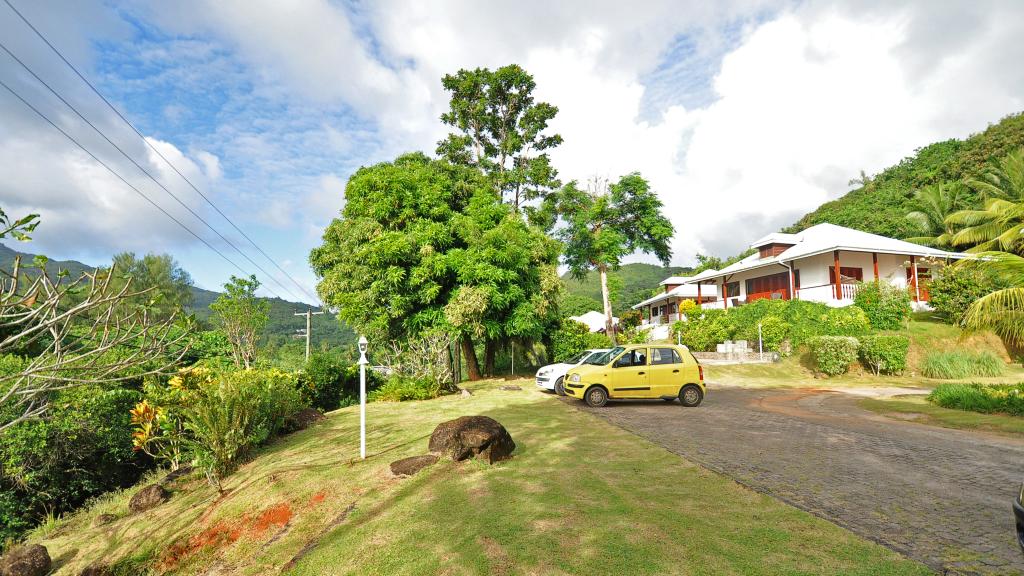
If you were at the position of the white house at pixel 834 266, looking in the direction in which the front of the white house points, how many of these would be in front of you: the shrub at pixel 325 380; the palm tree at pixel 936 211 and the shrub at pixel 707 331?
2

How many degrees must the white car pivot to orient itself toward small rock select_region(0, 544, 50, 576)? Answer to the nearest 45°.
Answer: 0° — it already faces it

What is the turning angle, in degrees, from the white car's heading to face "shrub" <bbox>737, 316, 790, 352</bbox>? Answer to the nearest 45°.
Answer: approximately 180°

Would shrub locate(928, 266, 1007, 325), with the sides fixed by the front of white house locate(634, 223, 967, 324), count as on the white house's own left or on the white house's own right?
on the white house's own left

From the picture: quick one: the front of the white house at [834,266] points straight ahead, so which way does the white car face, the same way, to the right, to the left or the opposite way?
the same way

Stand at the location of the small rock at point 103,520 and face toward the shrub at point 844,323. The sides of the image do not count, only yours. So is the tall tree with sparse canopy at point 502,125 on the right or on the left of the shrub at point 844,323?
left

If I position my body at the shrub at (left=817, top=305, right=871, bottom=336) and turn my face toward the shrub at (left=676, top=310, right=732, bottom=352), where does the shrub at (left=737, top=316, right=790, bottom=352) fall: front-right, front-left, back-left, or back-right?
front-left

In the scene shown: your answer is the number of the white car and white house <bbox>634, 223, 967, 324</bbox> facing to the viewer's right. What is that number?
0

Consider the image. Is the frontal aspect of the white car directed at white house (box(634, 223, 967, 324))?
no

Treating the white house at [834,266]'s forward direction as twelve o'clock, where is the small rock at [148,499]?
The small rock is roughly at 11 o'clock from the white house.

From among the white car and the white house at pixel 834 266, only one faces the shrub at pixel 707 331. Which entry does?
the white house

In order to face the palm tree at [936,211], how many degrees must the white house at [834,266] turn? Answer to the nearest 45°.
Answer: approximately 180°

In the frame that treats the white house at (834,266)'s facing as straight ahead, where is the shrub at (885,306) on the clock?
The shrub is roughly at 10 o'clock from the white house.

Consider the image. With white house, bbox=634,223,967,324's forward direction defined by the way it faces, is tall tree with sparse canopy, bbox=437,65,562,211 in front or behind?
in front

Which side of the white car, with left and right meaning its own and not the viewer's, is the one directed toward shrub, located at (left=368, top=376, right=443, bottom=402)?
front

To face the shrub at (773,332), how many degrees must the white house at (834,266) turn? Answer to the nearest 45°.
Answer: approximately 45° to its left

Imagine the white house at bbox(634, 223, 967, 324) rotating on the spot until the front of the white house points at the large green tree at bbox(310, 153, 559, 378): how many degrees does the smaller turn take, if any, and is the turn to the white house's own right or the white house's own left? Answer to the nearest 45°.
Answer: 0° — it already faces it

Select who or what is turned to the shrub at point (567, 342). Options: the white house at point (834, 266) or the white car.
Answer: the white house

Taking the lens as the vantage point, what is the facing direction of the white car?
facing the viewer and to the left of the viewer
